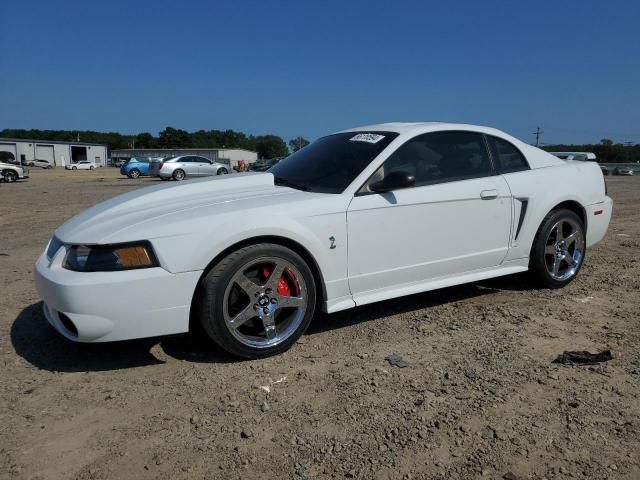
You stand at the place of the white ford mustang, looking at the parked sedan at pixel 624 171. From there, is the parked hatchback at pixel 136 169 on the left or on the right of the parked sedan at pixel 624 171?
left

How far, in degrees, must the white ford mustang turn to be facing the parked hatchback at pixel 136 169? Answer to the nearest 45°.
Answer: approximately 135° to its right

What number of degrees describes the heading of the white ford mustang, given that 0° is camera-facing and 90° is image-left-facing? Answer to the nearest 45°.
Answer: approximately 45°

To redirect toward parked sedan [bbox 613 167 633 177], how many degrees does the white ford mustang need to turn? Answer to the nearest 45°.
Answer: approximately 180°

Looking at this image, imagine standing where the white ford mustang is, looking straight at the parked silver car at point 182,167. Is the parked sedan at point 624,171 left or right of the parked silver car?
right

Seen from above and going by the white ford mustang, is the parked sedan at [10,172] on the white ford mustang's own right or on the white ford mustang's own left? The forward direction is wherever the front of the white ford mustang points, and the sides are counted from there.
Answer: on the white ford mustang's own right

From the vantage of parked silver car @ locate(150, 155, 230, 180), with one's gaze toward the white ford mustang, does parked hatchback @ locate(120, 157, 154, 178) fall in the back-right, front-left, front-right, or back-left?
back-right

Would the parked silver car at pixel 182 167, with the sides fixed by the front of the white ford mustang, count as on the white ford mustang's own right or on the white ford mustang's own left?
on the white ford mustang's own right
